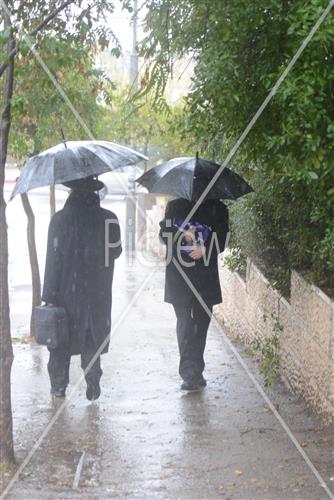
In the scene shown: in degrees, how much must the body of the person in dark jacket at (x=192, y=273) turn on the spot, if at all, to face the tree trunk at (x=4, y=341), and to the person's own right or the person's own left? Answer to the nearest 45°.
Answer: approximately 45° to the person's own right

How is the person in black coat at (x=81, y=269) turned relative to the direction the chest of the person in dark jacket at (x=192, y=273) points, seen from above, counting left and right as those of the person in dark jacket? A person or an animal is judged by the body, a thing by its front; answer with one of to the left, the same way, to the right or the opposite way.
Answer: the opposite way

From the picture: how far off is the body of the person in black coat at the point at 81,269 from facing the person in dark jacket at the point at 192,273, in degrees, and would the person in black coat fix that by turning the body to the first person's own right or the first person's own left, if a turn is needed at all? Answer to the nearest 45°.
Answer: approximately 90° to the first person's own right

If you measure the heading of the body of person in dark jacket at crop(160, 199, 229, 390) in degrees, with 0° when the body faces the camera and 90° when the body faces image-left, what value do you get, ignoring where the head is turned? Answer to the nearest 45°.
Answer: approximately 0°

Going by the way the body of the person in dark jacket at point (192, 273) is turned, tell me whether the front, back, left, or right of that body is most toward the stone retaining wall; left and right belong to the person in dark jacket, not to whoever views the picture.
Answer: left

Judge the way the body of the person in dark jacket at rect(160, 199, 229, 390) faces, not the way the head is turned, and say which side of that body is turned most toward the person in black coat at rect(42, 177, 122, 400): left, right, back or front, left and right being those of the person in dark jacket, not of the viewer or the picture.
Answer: right

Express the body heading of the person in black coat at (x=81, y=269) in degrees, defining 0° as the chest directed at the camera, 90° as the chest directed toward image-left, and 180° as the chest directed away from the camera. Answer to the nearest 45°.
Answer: approximately 180°

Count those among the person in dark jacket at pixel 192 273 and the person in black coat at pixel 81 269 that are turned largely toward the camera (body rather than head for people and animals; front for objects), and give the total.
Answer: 1

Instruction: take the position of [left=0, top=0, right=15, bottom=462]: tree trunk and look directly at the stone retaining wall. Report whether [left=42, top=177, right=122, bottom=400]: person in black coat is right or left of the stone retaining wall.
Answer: left
